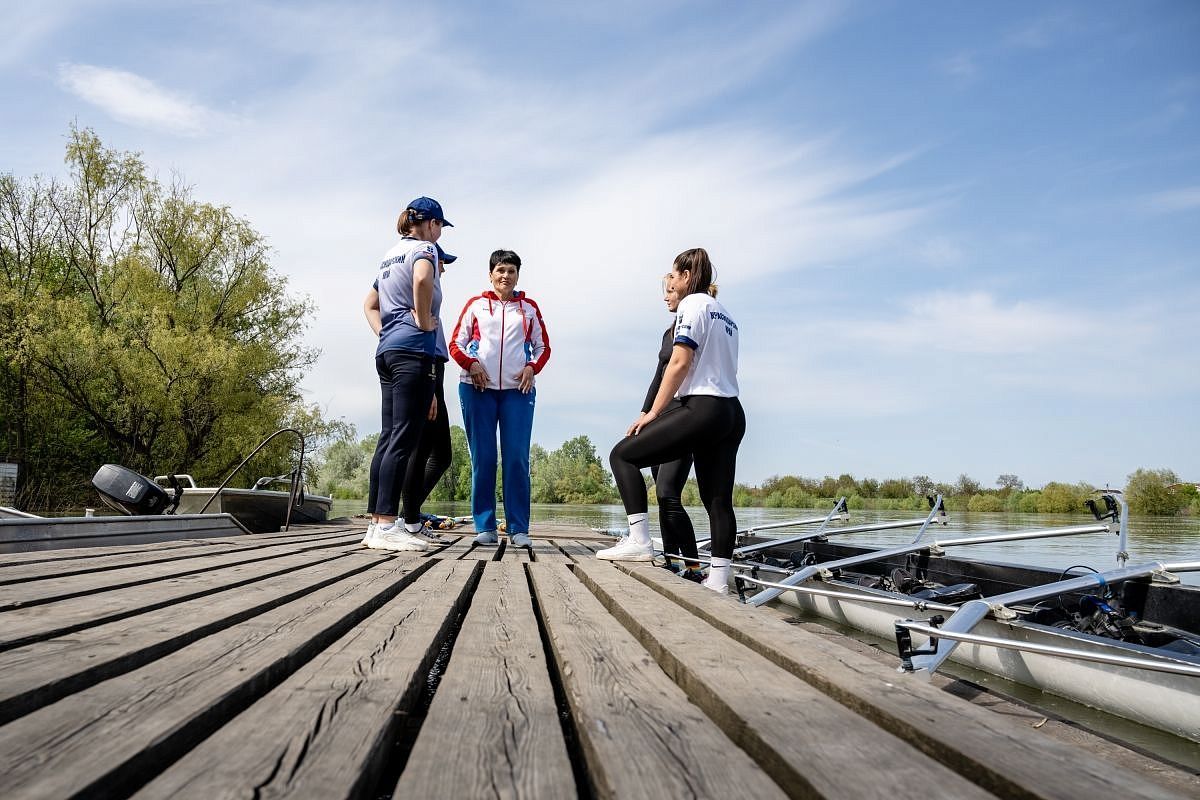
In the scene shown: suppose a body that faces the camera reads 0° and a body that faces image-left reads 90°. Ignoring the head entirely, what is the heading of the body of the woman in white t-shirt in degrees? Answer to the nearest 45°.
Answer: approximately 135°

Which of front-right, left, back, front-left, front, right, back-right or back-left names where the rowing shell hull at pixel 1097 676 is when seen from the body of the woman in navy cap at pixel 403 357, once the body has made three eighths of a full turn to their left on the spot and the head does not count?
back-left

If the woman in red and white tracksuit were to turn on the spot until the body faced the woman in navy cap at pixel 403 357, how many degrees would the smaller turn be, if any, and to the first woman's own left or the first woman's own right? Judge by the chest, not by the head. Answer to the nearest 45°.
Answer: approximately 45° to the first woman's own right

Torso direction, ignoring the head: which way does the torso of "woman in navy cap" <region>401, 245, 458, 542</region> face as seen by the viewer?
to the viewer's right

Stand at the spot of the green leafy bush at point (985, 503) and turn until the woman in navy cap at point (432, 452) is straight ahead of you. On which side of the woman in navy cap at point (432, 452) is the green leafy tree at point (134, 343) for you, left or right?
right

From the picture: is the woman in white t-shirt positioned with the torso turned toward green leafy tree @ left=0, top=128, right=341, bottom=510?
yes

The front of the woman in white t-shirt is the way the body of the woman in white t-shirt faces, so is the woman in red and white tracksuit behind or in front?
in front

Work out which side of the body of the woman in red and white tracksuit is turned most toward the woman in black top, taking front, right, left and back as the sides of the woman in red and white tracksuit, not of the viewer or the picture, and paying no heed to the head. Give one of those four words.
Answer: left

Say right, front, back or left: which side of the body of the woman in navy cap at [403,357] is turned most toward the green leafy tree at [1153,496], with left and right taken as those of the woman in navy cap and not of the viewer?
front

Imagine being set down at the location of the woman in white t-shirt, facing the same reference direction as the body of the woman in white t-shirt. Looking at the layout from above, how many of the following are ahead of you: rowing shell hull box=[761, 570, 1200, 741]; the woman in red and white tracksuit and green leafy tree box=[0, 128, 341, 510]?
2

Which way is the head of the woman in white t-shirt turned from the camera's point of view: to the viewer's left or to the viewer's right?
to the viewer's left

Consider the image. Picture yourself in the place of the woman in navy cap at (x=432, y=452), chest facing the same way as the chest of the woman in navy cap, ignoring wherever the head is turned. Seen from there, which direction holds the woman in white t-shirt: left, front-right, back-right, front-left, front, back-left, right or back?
front-right

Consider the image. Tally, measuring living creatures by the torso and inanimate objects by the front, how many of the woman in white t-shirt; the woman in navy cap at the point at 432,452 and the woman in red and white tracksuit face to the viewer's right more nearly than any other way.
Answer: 1

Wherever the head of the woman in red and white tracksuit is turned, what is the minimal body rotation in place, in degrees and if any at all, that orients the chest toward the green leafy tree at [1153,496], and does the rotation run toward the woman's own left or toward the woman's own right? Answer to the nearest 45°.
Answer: approximately 135° to the woman's own left

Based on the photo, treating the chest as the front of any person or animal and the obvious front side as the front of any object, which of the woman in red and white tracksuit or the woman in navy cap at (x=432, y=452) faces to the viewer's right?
the woman in navy cap

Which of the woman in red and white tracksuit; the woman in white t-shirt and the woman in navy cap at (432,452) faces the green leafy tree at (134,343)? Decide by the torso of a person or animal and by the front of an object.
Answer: the woman in white t-shirt
